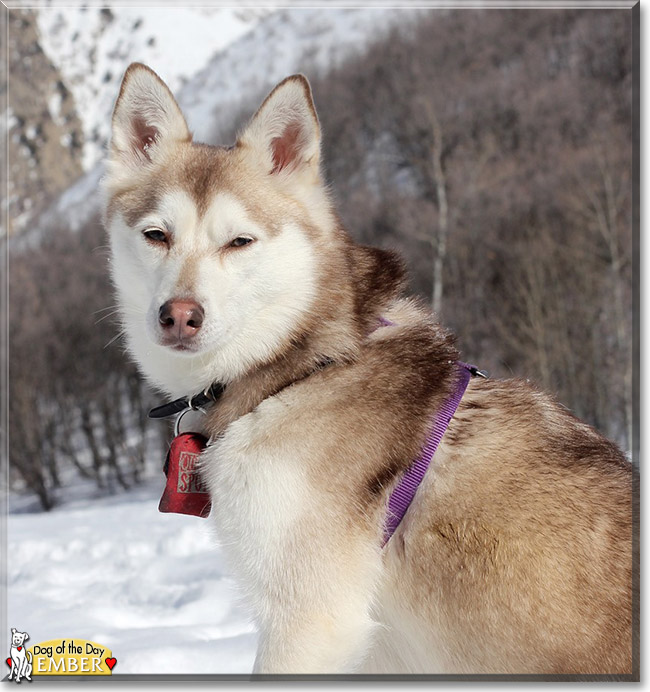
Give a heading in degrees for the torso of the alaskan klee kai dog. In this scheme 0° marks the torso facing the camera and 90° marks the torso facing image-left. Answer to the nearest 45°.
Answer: approximately 90°
